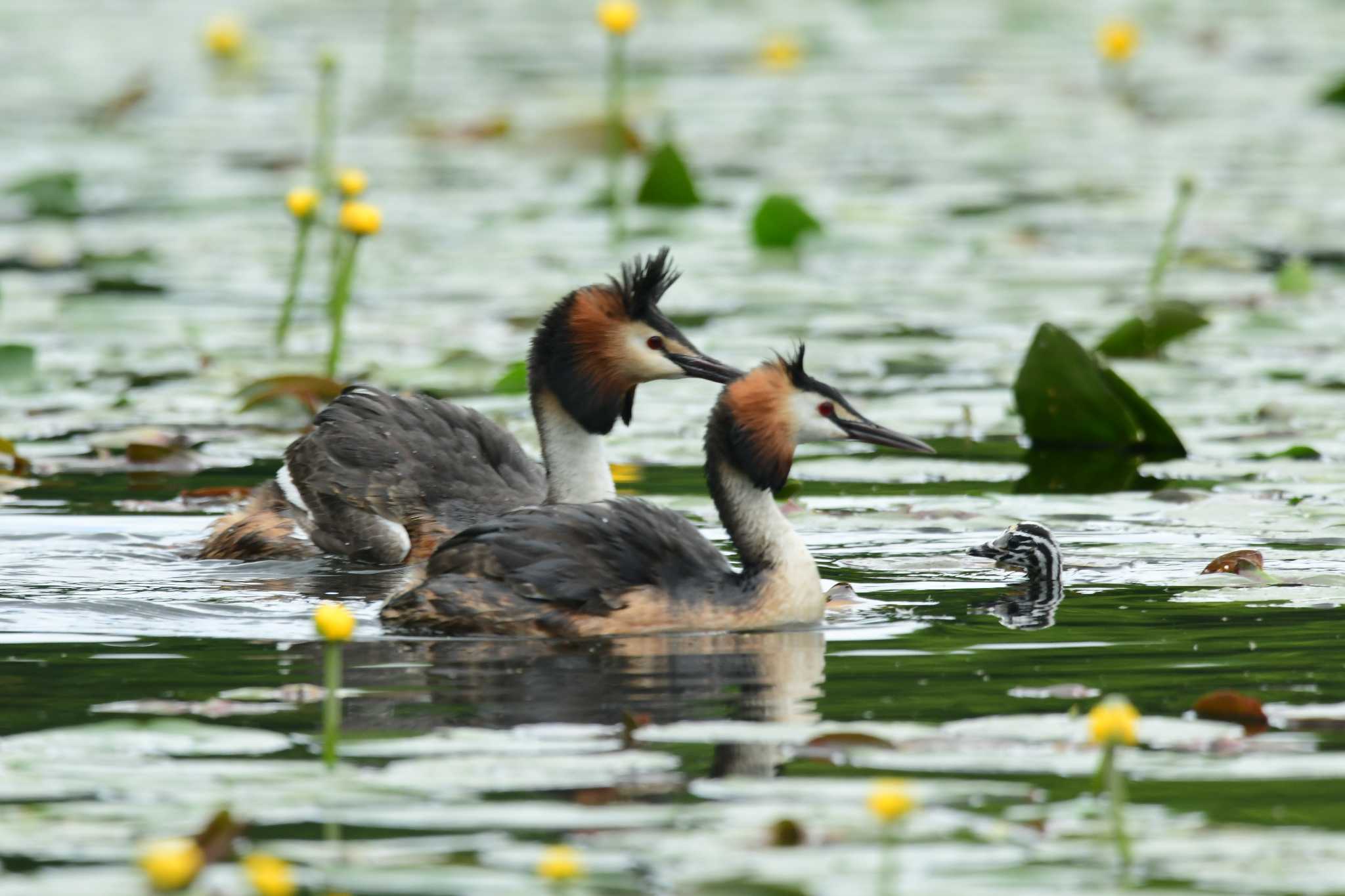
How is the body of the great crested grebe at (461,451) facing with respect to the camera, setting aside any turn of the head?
to the viewer's right

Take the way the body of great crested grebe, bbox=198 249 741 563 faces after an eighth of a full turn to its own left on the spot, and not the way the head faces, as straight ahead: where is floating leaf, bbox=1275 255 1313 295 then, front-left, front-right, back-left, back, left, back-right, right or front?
front

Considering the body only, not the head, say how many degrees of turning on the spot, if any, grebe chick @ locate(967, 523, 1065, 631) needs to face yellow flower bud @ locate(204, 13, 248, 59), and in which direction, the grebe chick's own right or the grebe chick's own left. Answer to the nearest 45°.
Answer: approximately 45° to the grebe chick's own right

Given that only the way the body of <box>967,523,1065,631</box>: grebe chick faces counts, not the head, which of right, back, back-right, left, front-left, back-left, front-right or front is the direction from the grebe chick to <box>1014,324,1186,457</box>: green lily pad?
right

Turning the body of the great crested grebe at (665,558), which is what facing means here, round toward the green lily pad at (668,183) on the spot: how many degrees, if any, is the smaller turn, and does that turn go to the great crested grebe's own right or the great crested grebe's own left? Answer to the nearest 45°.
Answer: approximately 90° to the great crested grebe's own left

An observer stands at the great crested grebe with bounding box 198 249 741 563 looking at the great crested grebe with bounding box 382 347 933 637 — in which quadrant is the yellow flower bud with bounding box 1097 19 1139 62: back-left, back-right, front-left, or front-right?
back-left

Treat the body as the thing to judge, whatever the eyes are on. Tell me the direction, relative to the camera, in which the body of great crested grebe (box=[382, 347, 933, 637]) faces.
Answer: to the viewer's right

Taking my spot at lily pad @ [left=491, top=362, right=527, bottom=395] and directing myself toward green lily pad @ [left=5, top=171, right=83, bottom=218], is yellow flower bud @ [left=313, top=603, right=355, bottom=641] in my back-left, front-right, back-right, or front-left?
back-left

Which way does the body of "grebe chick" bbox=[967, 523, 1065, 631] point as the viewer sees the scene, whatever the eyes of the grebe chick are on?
to the viewer's left

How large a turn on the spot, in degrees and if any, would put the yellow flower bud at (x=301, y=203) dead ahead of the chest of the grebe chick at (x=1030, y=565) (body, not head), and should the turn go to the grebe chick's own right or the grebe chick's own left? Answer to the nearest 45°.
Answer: approximately 45° to the grebe chick's own right

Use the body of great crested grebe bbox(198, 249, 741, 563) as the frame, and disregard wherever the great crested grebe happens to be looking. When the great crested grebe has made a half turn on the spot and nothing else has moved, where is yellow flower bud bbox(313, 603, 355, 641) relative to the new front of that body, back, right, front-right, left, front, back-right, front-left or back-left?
left

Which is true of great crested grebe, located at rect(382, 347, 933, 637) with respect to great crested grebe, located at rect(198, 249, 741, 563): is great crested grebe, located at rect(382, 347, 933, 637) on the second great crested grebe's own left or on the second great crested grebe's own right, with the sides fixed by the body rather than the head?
on the second great crested grebe's own right

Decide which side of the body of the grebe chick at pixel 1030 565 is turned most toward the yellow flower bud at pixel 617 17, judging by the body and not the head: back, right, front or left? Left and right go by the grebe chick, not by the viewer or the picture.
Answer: right

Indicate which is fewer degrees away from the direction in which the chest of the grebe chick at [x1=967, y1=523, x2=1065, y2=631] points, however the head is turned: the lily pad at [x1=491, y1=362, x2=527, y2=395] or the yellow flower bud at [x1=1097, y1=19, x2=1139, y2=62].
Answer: the lily pad

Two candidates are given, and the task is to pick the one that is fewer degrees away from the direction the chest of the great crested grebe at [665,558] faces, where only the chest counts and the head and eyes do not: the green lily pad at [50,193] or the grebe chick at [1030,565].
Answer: the grebe chick

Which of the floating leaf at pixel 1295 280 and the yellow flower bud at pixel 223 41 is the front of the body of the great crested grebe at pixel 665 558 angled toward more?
the floating leaf

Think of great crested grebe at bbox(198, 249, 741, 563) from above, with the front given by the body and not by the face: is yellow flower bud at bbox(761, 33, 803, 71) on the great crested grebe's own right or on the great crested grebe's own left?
on the great crested grebe's own left

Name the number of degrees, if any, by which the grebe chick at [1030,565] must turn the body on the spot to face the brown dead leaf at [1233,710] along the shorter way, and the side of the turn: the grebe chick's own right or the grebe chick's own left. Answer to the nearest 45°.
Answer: approximately 90° to the grebe chick's own left
